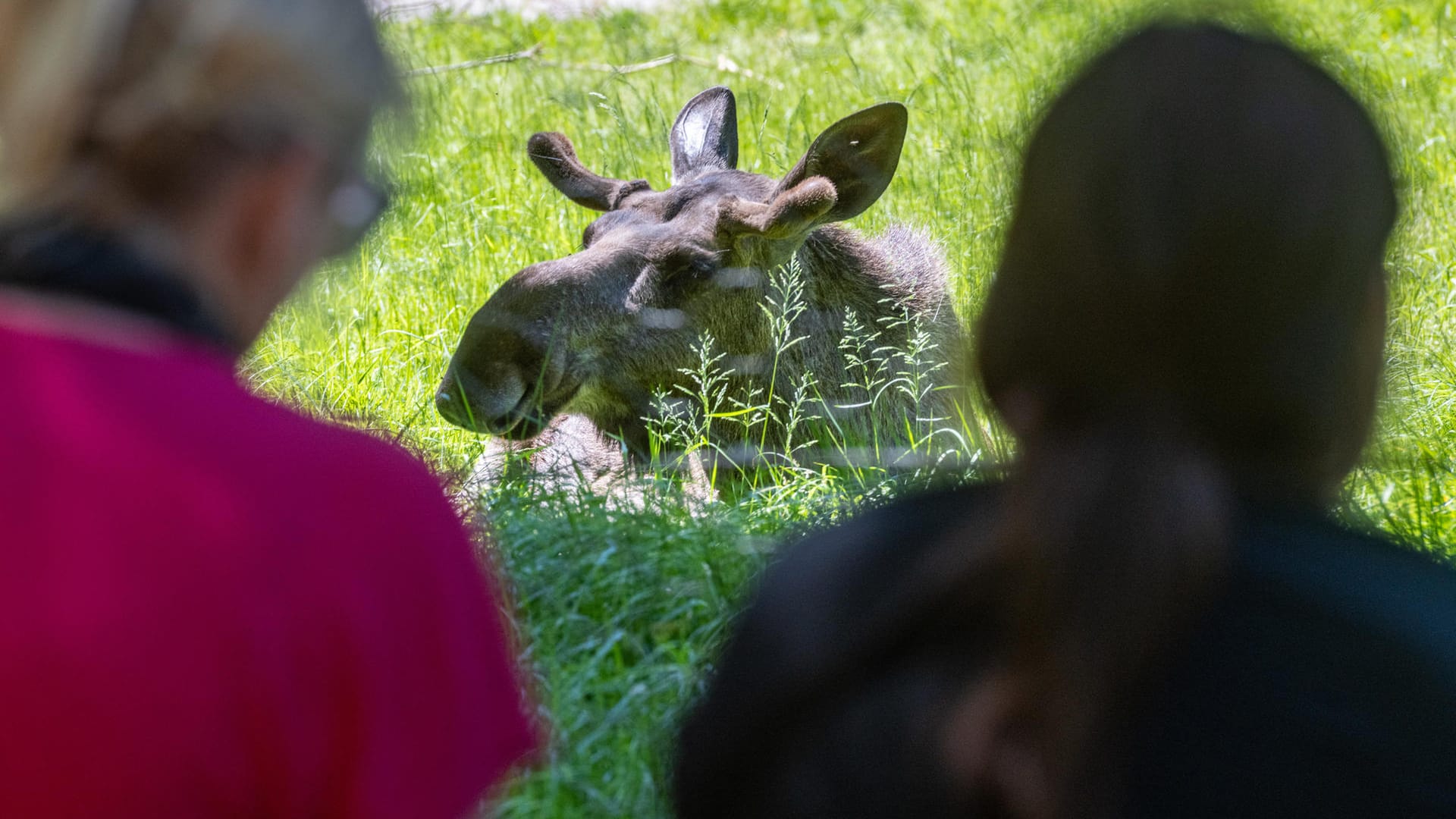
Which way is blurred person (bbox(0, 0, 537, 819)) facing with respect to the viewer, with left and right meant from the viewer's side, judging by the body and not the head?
facing away from the viewer and to the right of the viewer

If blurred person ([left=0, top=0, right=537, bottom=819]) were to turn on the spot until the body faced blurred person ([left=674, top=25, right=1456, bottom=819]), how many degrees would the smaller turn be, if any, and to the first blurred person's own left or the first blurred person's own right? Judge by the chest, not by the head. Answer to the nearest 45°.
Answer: approximately 45° to the first blurred person's own right

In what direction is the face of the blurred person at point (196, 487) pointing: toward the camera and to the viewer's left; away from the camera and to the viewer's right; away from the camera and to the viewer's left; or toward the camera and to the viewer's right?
away from the camera and to the viewer's right
